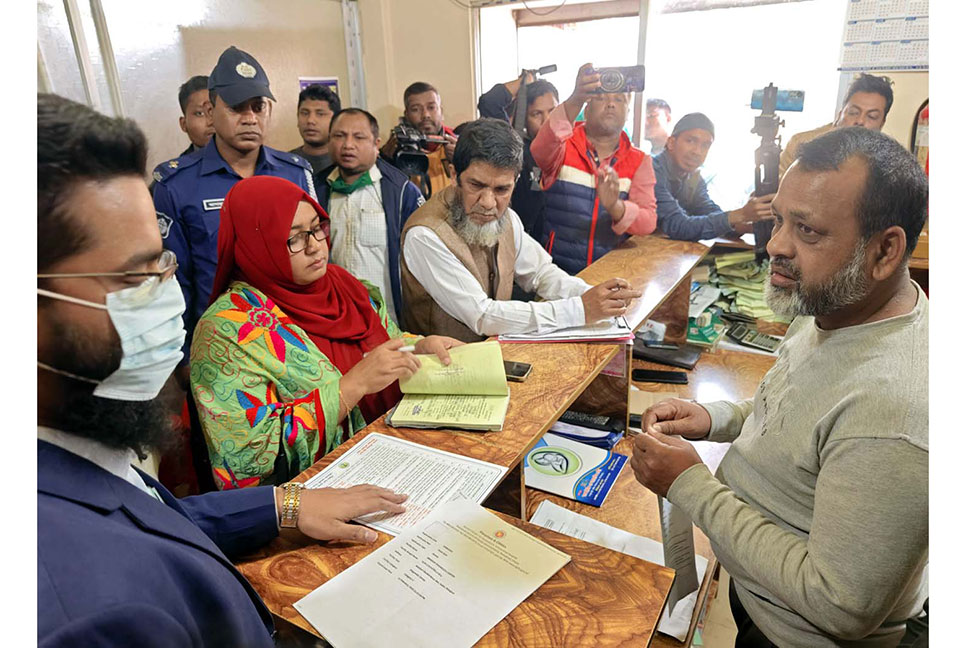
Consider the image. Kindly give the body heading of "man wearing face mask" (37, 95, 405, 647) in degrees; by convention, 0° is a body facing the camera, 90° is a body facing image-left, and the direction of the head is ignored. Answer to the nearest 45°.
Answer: approximately 270°

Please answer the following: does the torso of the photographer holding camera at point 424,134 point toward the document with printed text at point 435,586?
yes

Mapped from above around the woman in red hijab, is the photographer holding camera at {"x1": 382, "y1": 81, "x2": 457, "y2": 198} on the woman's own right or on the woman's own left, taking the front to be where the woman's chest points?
on the woman's own left

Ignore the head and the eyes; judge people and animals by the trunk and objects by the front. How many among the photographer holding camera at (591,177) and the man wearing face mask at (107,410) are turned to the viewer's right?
1

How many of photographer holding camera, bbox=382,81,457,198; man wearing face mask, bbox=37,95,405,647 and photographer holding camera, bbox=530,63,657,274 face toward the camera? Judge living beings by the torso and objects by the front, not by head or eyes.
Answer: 2

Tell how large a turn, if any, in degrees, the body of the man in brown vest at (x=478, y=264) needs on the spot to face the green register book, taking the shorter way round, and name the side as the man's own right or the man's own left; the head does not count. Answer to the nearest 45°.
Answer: approximately 45° to the man's own right

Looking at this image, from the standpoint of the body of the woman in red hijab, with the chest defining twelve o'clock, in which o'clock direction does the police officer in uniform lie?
The police officer in uniform is roughly at 7 o'clock from the woman in red hijab.

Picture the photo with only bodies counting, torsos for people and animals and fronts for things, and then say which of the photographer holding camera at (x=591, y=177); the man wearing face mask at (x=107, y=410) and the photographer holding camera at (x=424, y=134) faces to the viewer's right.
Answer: the man wearing face mask
